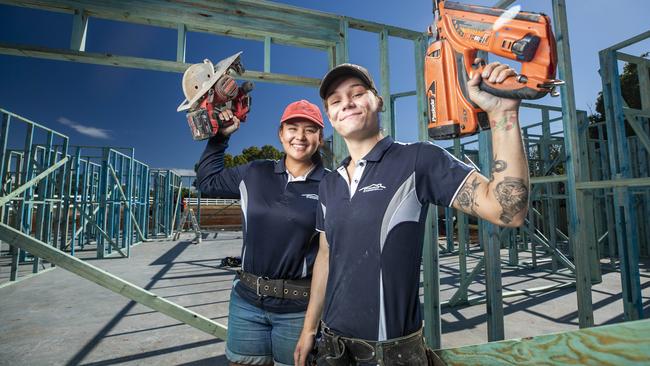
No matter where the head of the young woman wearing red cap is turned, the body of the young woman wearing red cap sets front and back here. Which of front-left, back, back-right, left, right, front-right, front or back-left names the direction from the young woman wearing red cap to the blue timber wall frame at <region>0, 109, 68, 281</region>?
back-right

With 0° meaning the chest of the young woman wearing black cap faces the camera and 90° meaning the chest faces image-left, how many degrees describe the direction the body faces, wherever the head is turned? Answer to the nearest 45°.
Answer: approximately 45°

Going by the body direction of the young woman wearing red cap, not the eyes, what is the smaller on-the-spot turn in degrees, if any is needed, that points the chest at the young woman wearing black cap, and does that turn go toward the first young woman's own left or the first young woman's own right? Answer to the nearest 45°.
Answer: approximately 45° to the first young woman's own left

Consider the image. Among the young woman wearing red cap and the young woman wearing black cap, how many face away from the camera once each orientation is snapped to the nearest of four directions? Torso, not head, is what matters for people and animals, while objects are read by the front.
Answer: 0

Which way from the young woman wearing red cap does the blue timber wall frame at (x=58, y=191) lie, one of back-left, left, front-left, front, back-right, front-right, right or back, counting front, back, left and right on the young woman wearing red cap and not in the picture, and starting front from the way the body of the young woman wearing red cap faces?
back-right

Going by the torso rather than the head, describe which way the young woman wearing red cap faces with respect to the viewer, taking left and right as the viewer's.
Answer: facing the viewer

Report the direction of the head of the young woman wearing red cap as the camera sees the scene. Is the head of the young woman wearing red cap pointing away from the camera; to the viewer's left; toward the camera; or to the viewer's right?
toward the camera

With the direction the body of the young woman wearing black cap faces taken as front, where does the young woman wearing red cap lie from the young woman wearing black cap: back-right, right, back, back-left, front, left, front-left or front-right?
right

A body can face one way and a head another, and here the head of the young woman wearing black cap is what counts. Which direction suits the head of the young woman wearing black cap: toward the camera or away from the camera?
toward the camera
